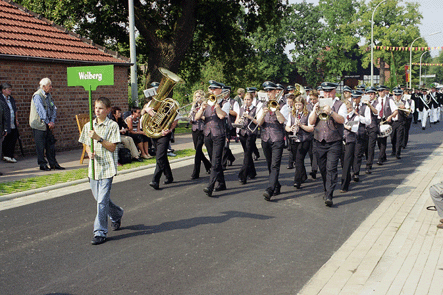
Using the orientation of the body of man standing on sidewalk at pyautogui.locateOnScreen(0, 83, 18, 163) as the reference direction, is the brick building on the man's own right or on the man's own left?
on the man's own left

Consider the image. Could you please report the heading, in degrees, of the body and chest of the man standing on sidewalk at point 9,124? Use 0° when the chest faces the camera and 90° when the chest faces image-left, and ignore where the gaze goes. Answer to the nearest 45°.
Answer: approximately 315°

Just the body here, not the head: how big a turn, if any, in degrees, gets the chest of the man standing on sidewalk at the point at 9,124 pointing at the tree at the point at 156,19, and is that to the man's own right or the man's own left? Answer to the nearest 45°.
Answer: approximately 90° to the man's own left

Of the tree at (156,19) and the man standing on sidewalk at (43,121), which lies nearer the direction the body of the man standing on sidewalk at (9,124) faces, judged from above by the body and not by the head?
the man standing on sidewalk

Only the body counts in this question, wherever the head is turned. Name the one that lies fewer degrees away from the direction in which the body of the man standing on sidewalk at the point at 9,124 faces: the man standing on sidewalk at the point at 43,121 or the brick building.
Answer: the man standing on sidewalk
